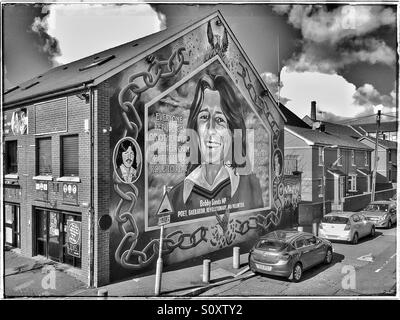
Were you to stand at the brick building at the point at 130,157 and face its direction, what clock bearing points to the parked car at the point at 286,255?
The parked car is roughly at 8 o'clock from the brick building.

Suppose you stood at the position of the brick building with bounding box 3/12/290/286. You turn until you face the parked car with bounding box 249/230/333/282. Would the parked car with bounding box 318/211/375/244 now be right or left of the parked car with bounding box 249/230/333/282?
left
